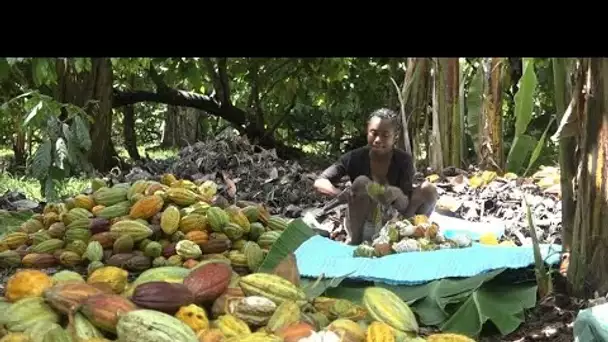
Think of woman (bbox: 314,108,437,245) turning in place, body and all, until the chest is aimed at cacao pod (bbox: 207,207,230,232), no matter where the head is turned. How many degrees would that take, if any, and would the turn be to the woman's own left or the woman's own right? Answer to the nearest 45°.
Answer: approximately 45° to the woman's own right

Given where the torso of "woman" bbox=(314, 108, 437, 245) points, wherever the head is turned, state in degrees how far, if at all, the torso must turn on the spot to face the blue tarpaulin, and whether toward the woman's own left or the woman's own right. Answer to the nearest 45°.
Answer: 0° — they already face it

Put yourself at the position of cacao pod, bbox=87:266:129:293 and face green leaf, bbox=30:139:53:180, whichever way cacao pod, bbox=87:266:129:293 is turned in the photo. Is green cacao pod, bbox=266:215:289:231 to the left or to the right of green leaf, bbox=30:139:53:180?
right

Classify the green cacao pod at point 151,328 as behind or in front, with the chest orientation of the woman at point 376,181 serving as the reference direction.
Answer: in front

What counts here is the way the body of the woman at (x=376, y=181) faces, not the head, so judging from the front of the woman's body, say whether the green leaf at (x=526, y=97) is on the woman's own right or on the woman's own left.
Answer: on the woman's own left

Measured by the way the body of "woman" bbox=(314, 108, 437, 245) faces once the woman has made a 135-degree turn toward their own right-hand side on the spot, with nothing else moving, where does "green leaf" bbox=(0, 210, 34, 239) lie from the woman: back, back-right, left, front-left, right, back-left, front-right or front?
front-left

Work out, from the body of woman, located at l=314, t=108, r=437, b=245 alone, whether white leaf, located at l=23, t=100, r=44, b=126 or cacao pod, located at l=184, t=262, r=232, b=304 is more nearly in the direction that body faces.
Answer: the cacao pod

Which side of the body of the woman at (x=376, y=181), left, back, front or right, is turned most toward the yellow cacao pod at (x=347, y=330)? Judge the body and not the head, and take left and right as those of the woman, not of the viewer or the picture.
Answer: front

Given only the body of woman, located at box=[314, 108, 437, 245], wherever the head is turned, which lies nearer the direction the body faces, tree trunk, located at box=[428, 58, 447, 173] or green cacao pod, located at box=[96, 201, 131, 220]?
the green cacao pod

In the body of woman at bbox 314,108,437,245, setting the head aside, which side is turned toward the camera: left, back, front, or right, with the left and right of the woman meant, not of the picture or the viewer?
front

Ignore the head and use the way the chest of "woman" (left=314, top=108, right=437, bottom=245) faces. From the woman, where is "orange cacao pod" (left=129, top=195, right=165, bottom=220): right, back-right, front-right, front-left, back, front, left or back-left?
front-right

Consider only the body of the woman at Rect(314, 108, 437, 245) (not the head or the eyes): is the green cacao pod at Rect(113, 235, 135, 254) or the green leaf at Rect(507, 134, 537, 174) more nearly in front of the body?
the green cacao pod

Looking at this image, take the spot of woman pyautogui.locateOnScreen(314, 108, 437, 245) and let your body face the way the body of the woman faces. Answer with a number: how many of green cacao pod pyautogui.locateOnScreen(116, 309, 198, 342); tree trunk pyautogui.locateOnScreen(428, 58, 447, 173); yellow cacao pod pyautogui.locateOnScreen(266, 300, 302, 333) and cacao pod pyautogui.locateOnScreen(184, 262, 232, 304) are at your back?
1

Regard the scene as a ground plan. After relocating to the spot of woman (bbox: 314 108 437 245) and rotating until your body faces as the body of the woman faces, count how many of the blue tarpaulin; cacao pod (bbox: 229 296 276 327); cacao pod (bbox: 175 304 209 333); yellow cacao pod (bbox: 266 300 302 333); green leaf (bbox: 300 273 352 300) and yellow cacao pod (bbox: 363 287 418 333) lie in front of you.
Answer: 6

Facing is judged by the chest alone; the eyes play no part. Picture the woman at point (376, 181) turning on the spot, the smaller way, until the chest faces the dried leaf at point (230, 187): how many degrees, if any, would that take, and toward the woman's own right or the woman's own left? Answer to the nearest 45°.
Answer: approximately 135° to the woman's own right
